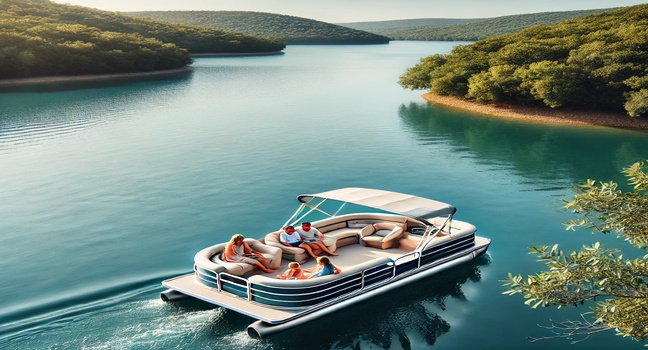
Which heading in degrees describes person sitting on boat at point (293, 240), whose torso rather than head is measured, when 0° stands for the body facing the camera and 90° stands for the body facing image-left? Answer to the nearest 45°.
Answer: approximately 315°

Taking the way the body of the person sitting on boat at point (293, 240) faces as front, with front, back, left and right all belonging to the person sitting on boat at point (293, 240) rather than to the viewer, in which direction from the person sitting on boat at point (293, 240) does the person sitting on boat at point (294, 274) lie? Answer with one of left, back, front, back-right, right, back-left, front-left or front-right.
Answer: front-right

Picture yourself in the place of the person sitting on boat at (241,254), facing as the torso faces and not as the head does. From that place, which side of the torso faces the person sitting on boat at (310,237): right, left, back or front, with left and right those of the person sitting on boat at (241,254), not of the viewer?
left

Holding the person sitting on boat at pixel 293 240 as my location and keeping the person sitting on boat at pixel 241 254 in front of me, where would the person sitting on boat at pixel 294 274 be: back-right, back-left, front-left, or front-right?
front-left

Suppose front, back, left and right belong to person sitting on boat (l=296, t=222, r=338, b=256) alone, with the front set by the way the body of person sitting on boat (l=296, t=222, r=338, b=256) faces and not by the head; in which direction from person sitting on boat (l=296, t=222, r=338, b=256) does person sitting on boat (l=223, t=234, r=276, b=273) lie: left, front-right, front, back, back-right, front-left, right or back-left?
right

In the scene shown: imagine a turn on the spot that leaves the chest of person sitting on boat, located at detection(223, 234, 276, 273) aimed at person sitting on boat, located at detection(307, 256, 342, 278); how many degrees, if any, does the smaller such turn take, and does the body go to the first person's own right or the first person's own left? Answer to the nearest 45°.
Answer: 0° — they already face them

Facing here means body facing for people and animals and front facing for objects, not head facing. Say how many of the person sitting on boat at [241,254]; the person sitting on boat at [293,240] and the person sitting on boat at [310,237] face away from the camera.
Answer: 0

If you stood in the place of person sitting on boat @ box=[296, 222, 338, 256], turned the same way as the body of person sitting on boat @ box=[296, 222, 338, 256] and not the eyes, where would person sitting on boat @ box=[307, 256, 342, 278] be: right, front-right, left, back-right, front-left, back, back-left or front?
front-right

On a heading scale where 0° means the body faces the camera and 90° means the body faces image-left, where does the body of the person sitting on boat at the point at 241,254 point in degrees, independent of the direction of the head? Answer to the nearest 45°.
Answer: approximately 315°

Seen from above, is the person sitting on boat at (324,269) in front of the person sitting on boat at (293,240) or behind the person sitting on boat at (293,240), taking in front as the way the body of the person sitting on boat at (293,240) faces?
in front

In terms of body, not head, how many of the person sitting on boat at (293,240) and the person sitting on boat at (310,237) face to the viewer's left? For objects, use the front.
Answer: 0

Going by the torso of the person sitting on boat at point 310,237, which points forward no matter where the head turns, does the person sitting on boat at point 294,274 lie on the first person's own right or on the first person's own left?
on the first person's own right

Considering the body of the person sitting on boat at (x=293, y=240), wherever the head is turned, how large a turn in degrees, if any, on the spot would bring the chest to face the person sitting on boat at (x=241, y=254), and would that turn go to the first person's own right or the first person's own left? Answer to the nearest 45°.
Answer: approximately 90° to the first person's own right

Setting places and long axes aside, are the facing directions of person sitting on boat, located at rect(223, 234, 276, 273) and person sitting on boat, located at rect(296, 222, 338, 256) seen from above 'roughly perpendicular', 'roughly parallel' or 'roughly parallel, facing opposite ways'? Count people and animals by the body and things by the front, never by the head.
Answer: roughly parallel

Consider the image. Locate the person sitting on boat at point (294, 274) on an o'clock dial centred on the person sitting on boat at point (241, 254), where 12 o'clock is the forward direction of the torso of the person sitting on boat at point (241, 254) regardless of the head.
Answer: the person sitting on boat at point (294, 274) is roughly at 12 o'clock from the person sitting on boat at point (241, 254).

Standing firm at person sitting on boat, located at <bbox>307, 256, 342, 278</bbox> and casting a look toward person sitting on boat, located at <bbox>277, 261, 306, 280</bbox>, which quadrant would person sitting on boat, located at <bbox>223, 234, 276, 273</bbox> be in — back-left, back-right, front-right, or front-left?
front-right

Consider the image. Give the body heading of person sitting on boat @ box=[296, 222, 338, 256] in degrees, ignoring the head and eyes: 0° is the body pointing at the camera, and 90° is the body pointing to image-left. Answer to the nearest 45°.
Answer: approximately 315°
